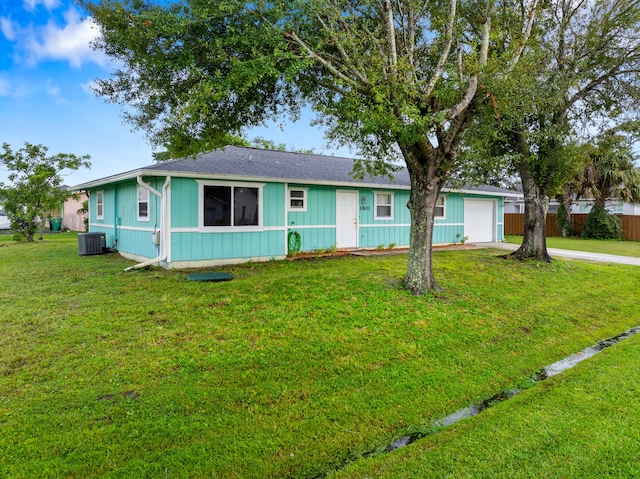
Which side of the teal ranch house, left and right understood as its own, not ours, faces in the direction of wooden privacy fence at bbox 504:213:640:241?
left

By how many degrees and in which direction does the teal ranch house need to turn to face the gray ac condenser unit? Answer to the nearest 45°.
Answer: approximately 135° to its right

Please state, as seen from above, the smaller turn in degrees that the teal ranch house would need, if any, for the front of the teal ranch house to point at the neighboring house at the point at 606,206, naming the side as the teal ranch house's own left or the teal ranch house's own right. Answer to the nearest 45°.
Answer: approximately 90° to the teal ranch house's own left

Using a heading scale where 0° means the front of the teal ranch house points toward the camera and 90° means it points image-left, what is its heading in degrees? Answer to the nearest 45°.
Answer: approximately 315°

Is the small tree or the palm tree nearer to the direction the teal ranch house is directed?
the palm tree

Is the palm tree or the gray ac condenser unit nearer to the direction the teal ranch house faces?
the palm tree

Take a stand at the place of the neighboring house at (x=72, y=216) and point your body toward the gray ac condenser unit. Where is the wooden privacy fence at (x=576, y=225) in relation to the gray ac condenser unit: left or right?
left

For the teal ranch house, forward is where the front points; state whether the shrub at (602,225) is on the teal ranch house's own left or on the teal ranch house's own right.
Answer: on the teal ranch house's own left

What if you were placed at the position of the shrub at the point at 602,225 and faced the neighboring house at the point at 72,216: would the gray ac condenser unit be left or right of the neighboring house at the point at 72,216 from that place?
left
